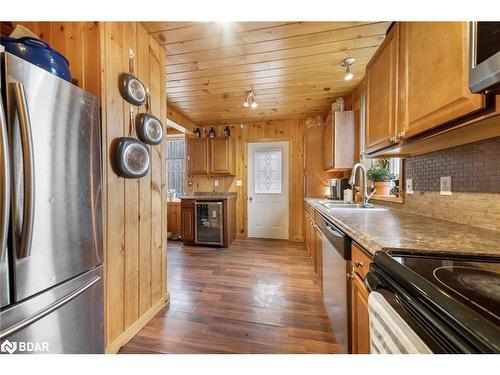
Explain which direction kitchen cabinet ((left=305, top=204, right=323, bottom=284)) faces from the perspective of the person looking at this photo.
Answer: facing to the left of the viewer

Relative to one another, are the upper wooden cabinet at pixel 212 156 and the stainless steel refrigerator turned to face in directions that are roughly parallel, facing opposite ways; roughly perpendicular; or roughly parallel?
roughly perpendicular

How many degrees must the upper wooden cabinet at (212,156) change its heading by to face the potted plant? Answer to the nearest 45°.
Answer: approximately 45° to its left

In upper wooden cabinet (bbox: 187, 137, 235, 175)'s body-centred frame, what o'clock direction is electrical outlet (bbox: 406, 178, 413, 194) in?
The electrical outlet is roughly at 11 o'clock from the upper wooden cabinet.

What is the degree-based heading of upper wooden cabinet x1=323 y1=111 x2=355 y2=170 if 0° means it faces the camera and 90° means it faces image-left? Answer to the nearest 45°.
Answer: approximately 90°

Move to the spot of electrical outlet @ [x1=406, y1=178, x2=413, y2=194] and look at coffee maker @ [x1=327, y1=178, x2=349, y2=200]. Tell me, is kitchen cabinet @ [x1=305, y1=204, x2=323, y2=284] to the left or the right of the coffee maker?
left

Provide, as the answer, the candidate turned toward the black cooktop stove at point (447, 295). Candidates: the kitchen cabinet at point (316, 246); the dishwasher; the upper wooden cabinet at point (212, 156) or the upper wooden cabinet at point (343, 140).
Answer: the upper wooden cabinet at point (212, 156)
